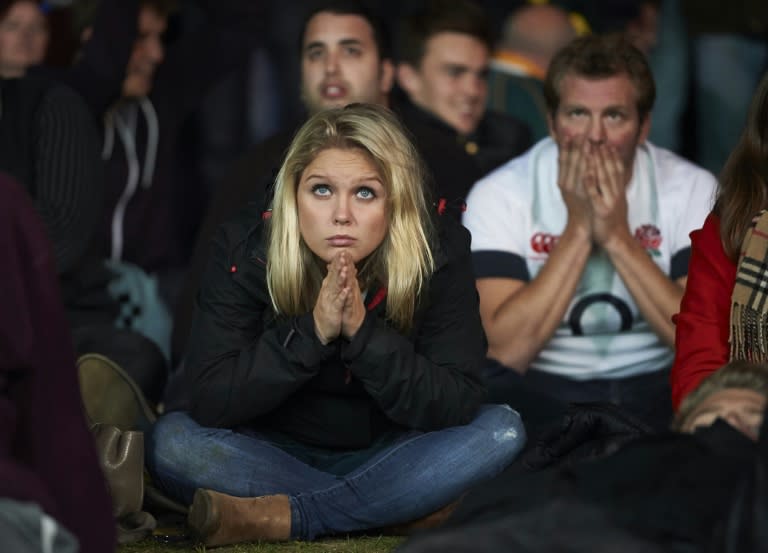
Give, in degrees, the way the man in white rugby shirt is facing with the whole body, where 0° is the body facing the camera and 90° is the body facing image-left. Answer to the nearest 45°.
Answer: approximately 0°
